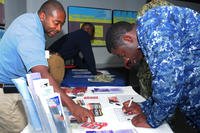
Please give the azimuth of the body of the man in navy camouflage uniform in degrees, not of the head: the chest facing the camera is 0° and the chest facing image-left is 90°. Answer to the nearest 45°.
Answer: approximately 90°

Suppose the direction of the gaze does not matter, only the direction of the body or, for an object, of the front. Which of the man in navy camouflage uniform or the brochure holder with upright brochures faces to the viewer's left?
the man in navy camouflage uniform

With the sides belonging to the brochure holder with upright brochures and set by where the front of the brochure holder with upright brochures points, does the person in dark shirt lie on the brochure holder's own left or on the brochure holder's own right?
on the brochure holder's own left

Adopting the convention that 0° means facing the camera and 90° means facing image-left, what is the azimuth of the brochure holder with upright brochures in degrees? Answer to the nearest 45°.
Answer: approximately 315°

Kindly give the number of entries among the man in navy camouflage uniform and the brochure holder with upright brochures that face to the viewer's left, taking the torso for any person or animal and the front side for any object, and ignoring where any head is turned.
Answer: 1

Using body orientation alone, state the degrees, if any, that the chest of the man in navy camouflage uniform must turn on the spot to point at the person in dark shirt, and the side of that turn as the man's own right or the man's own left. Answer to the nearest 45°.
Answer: approximately 45° to the man's own right

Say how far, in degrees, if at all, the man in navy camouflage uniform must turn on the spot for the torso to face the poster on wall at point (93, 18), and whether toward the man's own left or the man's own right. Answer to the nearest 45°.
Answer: approximately 90° to the man's own right

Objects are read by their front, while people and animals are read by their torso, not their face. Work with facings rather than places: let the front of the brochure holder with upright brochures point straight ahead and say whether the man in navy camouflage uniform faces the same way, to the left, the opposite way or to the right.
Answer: the opposite way
